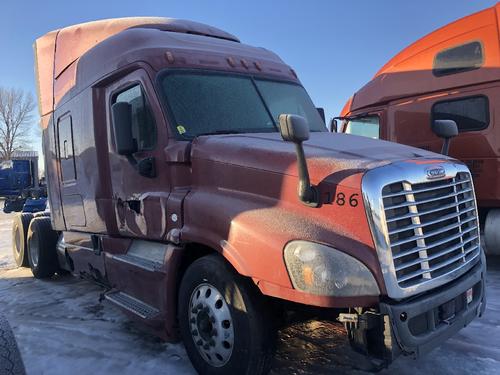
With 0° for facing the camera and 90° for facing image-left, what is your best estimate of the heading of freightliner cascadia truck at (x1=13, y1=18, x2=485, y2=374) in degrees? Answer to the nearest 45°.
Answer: approximately 315°

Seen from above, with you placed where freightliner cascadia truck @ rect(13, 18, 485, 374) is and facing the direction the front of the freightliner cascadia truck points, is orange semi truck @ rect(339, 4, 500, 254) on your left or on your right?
on your left
